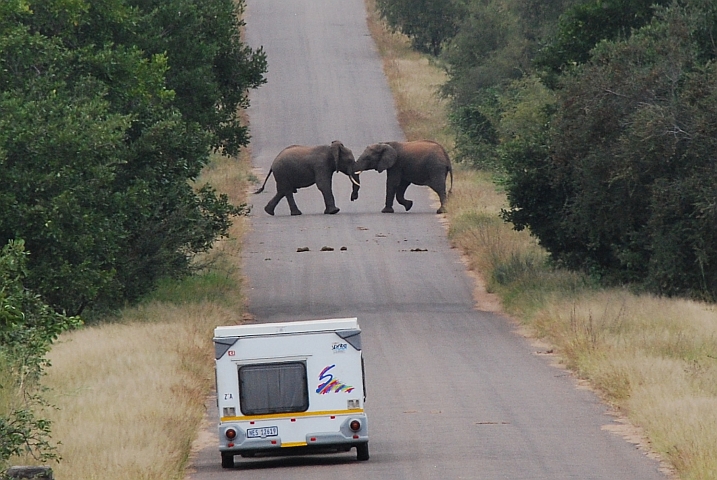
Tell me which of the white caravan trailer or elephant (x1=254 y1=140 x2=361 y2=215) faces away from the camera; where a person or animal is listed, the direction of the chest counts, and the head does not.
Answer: the white caravan trailer

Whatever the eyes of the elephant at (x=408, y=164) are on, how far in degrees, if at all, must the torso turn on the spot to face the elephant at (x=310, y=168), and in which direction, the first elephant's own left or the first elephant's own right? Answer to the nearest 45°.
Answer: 0° — it already faces it

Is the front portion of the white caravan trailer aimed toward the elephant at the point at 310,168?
yes

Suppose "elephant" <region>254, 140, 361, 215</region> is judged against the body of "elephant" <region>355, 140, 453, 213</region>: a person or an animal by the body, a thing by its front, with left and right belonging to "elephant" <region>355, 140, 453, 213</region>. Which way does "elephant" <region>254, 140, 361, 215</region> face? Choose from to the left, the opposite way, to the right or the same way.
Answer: the opposite way

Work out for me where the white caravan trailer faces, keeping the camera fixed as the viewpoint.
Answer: facing away from the viewer

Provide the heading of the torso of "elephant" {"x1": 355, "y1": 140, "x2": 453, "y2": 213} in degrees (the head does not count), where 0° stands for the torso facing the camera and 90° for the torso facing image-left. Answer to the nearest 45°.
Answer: approximately 90°

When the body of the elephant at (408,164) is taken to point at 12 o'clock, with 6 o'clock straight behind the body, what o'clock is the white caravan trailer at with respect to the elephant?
The white caravan trailer is roughly at 9 o'clock from the elephant.

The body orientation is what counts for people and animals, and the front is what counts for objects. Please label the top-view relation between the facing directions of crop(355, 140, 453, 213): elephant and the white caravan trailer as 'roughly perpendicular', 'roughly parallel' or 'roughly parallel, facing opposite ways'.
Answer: roughly perpendicular

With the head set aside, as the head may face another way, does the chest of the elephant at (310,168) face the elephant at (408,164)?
yes

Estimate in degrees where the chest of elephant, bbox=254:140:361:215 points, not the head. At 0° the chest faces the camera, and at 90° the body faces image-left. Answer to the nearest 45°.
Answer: approximately 270°
